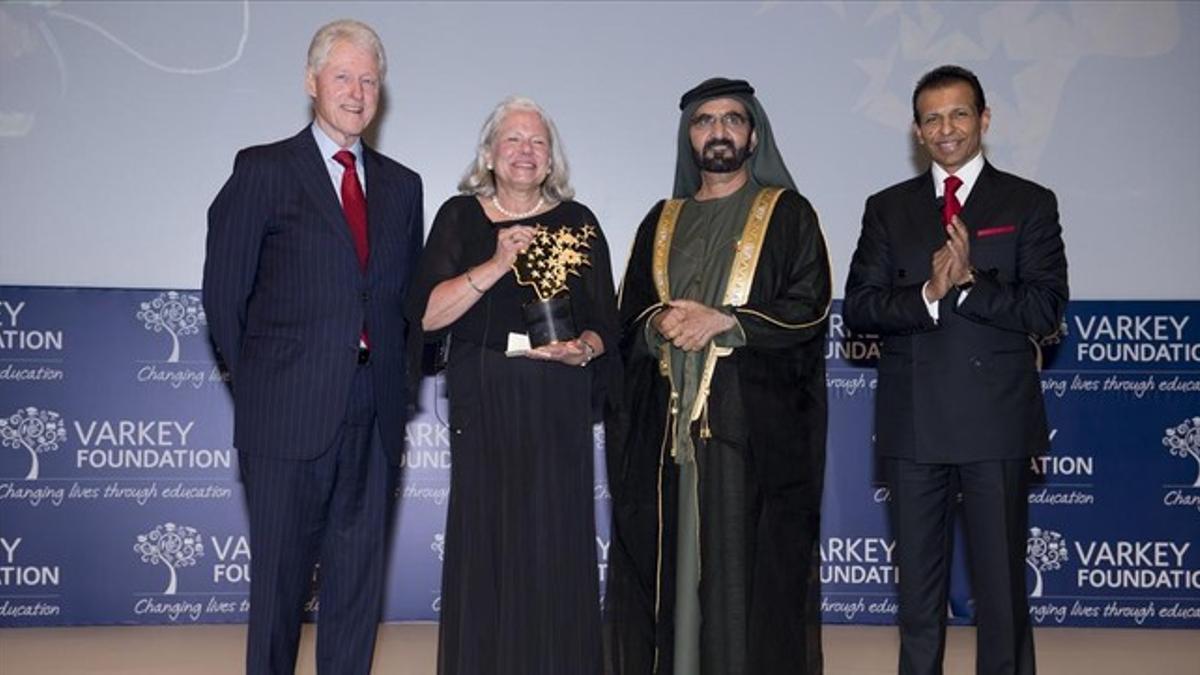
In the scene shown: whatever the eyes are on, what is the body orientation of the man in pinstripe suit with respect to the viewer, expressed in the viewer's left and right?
facing the viewer and to the right of the viewer

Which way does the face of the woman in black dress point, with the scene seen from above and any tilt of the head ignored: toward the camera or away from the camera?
toward the camera

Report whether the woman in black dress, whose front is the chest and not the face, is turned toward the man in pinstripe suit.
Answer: no

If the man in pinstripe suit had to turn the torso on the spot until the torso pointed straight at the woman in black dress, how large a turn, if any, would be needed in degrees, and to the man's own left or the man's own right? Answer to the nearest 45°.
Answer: approximately 45° to the man's own left

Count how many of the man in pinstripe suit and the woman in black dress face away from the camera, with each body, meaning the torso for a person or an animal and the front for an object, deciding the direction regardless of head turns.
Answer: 0

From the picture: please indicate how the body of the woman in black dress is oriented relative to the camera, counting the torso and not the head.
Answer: toward the camera
